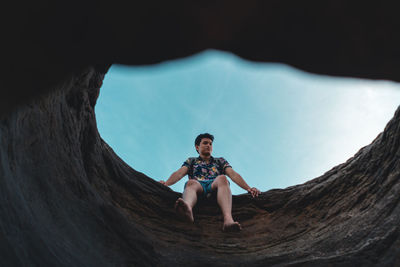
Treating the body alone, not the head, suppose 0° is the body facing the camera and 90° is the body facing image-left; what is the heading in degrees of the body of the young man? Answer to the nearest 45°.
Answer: approximately 0°
